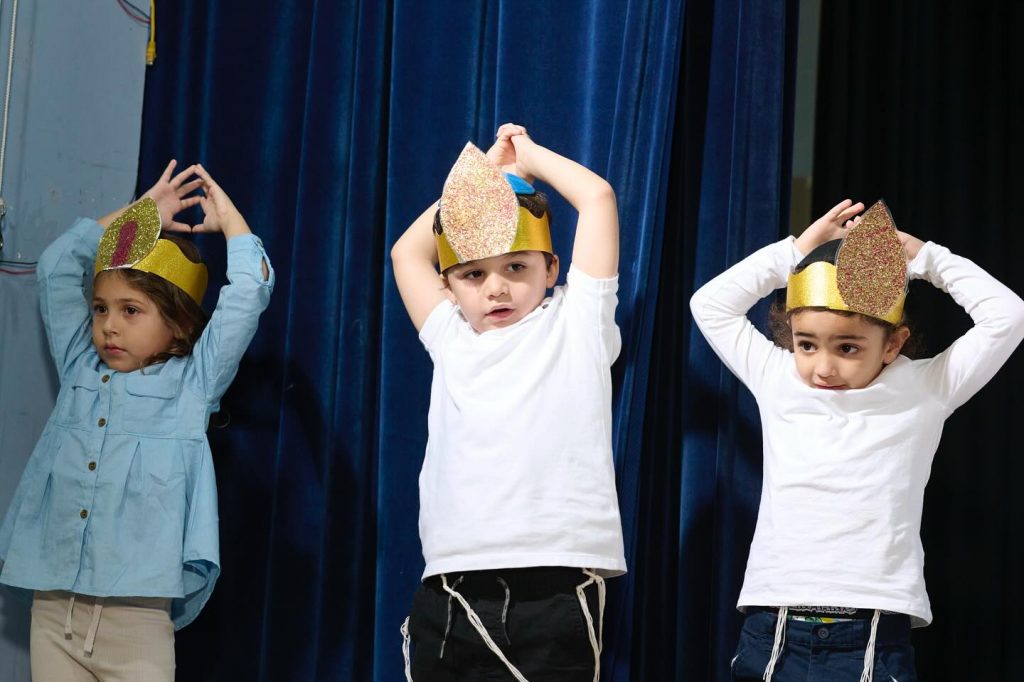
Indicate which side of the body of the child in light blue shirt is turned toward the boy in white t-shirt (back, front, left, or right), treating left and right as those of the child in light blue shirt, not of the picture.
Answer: left

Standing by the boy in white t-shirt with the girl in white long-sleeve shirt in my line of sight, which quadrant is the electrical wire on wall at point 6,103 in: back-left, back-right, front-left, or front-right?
back-left

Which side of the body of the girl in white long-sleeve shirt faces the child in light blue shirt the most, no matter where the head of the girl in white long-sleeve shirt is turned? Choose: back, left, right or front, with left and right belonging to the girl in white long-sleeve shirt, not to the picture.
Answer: right

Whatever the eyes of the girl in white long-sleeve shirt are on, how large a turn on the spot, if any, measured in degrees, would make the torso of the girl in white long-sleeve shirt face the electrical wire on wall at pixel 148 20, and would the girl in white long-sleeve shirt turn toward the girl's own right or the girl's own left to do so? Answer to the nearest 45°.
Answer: approximately 90° to the girl's own right
